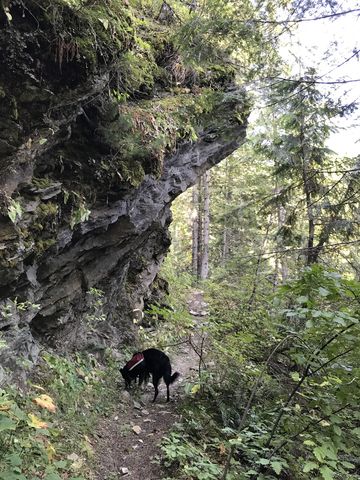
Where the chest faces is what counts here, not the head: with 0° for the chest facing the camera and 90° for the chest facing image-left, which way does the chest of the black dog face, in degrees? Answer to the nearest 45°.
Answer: approximately 90°

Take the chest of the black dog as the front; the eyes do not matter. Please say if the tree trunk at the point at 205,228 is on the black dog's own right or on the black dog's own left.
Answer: on the black dog's own right
